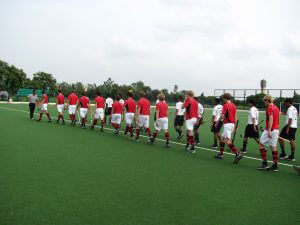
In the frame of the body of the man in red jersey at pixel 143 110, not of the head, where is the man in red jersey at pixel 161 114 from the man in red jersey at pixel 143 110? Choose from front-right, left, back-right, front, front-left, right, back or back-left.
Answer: back

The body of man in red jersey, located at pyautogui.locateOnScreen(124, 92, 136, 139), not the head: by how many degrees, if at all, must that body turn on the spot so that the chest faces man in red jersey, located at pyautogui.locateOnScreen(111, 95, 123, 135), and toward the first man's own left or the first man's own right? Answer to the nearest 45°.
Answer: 0° — they already face them

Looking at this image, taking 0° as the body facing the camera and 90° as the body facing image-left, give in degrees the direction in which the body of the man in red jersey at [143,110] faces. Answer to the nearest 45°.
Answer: approximately 135°

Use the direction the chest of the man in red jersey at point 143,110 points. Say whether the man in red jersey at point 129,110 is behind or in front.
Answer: in front

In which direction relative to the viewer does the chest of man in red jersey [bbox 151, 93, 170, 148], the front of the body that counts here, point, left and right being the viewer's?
facing away from the viewer and to the left of the viewer

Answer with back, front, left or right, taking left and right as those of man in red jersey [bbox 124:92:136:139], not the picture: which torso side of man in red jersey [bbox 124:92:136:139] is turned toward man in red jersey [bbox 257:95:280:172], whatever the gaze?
back

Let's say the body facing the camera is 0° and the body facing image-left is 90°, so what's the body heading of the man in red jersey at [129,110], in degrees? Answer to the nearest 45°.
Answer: approximately 135°

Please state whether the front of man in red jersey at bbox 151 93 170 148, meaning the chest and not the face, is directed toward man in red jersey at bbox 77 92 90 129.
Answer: yes

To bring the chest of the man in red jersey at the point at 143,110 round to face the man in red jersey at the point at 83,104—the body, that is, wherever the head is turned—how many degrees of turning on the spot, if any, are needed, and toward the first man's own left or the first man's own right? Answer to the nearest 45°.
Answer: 0° — they already face them
